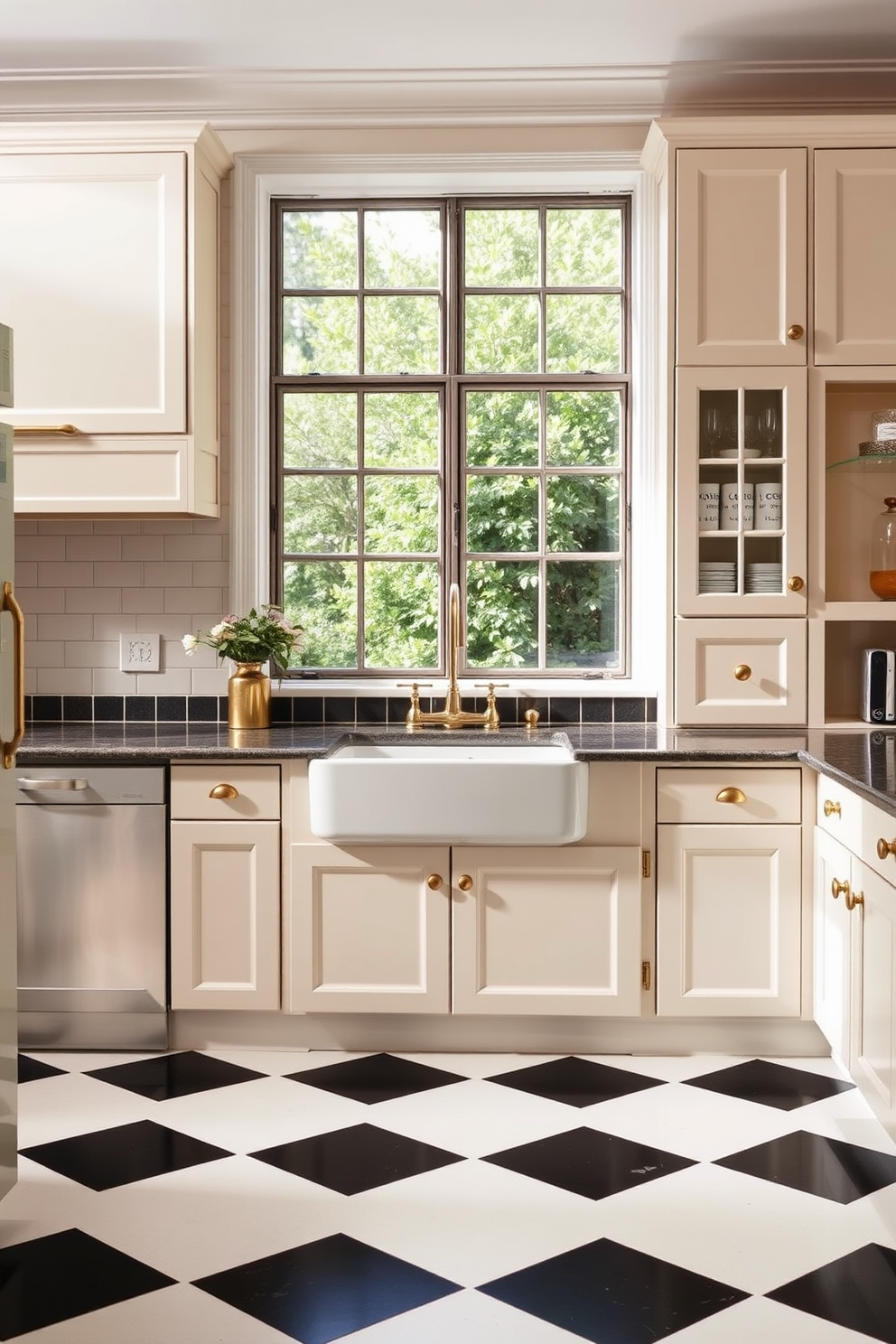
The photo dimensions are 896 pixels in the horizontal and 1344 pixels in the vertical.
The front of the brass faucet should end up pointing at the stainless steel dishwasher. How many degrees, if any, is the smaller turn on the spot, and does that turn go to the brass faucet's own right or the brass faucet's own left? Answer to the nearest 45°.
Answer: approximately 45° to the brass faucet's own right

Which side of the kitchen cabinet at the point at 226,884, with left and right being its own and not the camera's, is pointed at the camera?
front

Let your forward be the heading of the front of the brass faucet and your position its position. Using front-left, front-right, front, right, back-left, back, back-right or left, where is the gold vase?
right

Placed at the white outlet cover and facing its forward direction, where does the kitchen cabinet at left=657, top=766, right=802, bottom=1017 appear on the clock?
The kitchen cabinet is roughly at 10 o'clock from the white outlet cover.

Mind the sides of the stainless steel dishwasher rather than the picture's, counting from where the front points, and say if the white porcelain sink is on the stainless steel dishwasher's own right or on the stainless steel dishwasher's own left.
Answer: on the stainless steel dishwasher's own left

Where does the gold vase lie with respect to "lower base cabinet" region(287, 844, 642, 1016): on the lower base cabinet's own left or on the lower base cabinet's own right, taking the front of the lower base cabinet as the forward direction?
on the lower base cabinet's own right

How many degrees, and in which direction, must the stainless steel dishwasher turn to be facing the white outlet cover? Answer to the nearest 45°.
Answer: approximately 180°

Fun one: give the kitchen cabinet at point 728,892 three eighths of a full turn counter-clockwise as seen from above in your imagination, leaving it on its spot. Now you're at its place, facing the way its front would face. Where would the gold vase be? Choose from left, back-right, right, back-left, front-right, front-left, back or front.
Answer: back-left

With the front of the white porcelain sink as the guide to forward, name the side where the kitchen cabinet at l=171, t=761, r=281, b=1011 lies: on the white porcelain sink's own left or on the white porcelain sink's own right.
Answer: on the white porcelain sink's own right

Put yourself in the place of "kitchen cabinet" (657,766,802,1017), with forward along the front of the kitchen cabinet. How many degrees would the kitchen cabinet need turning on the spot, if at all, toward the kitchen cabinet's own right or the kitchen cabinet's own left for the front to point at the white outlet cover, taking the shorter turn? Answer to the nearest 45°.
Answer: approximately 90° to the kitchen cabinet's own right

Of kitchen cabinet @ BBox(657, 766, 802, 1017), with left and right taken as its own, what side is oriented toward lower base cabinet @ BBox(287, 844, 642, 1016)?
right
